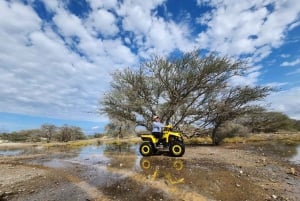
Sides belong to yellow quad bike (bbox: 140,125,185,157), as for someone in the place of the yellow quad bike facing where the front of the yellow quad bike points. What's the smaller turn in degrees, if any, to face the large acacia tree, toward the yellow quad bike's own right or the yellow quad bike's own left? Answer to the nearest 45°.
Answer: approximately 90° to the yellow quad bike's own left

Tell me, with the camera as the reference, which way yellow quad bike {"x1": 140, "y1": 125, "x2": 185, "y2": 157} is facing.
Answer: facing to the right of the viewer
